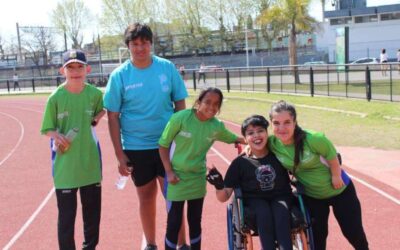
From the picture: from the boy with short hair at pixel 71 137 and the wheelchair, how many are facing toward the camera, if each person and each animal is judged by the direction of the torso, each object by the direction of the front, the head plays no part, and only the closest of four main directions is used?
2

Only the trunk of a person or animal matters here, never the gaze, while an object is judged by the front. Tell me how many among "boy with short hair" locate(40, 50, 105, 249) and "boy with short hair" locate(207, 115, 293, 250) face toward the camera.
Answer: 2

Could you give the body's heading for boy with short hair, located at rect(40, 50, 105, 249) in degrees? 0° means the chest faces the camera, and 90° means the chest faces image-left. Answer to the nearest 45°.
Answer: approximately 0°
